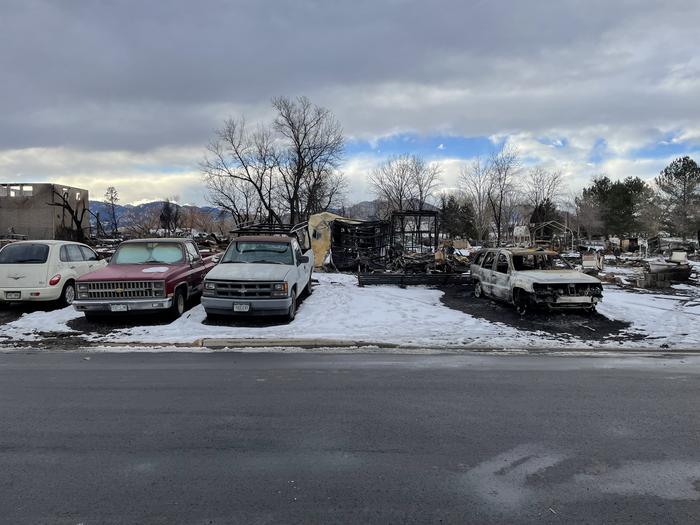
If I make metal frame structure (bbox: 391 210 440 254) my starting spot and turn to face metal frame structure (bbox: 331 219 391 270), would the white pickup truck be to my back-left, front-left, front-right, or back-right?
front-left

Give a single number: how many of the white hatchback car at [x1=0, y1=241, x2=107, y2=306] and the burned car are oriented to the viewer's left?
0

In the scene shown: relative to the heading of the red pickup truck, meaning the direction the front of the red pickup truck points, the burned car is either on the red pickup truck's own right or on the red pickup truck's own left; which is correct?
on the red pickup truck's own left

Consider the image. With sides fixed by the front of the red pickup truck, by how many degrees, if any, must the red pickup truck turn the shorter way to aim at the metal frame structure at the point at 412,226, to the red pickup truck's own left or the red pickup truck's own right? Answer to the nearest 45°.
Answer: approximately 180°

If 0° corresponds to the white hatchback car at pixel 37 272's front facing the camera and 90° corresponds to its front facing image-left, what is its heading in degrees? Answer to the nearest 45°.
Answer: approximately 225°

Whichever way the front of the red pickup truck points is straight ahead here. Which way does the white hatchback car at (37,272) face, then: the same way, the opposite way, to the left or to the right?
the opposite way

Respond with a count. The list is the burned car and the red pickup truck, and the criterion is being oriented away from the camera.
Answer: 0

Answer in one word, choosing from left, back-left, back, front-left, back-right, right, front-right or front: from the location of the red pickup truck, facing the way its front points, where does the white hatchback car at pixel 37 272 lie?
right

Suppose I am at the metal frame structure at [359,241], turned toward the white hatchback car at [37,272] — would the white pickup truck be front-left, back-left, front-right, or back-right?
front-left

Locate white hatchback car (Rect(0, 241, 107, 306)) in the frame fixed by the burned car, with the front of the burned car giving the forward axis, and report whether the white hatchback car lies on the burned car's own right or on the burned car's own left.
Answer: on the burned car's own right

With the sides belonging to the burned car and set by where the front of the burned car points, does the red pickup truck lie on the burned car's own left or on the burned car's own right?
on the burned car's own right
